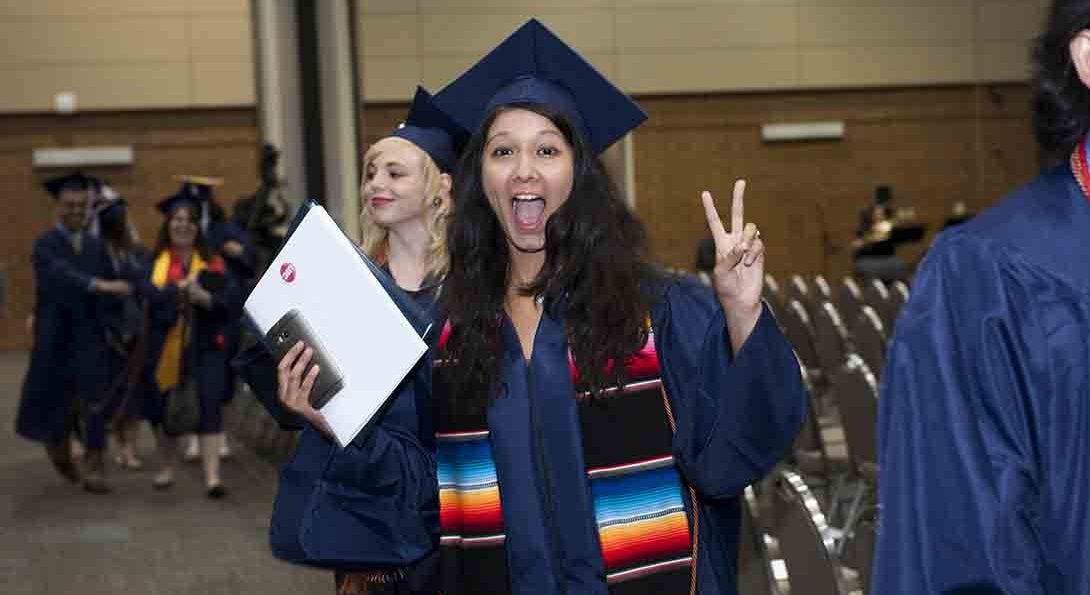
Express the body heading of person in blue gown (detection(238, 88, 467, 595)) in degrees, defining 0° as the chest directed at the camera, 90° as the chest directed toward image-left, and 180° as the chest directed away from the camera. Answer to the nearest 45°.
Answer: approximately 45°

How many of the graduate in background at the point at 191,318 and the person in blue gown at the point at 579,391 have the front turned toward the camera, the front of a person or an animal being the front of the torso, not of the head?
2

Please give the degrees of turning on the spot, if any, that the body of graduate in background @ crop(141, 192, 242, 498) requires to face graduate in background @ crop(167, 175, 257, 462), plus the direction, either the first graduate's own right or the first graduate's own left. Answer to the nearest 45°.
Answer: approximately 180°

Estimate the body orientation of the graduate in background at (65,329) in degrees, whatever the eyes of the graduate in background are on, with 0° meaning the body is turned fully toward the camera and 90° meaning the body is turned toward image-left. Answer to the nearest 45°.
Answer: approximately 315°

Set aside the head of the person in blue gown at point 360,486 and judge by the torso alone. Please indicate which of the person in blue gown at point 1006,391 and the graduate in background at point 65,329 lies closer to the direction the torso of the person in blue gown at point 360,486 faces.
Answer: the person in blue gown

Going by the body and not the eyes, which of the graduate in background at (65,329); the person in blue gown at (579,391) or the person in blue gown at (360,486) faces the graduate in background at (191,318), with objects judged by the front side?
the graduate in background at (65,329)

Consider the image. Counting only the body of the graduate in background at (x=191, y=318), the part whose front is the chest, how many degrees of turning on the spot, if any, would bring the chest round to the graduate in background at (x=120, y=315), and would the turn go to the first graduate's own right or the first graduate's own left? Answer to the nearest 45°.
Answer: approximately 135° to the first graduate's own right

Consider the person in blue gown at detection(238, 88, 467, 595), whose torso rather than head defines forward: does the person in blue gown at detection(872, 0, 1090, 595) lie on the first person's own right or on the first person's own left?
on the first person's own left
